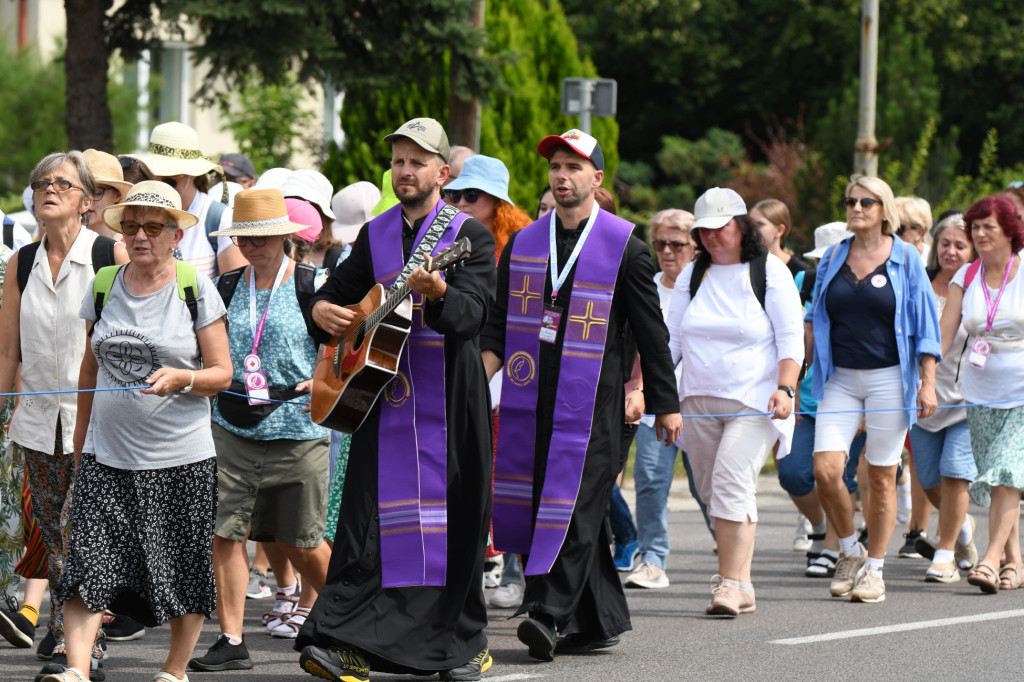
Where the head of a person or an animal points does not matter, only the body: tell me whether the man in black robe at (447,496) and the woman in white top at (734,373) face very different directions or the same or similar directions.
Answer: same or similar directions

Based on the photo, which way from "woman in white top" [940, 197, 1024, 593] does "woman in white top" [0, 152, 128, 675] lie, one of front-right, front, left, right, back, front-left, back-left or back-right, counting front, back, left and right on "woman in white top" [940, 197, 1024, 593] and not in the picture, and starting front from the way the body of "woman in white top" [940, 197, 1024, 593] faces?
front

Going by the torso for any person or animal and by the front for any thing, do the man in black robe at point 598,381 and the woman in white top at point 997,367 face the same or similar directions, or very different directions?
same or similar directions

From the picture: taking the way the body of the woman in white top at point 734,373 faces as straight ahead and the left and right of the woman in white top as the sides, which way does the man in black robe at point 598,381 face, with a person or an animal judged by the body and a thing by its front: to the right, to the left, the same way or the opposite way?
the same way

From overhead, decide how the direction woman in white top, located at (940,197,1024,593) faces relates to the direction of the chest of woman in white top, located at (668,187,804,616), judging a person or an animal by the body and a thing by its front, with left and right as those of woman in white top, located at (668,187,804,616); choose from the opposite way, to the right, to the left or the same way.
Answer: the same way

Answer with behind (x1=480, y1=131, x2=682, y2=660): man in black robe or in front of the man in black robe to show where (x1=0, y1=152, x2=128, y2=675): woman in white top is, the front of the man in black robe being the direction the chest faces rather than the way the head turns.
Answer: in front

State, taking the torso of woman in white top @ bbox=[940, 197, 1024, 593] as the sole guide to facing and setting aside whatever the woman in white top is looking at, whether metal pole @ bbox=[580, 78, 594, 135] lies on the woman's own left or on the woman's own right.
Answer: on the woman's own right

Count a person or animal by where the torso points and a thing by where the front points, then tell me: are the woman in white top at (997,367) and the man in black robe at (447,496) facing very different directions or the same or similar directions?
same or similar directions

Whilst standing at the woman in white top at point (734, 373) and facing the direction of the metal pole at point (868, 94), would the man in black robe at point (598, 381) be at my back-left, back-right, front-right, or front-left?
back-left

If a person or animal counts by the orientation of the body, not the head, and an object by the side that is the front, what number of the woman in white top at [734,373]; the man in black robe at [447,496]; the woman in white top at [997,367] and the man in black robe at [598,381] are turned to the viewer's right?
0

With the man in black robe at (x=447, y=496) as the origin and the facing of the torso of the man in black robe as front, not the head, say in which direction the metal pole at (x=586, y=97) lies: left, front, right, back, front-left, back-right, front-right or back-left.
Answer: back-right

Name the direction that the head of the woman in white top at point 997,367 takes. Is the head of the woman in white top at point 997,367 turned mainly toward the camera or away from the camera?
toward the camera

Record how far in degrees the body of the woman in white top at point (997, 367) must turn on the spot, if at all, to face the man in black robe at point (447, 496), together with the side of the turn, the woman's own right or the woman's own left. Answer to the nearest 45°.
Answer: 0° — they already face them

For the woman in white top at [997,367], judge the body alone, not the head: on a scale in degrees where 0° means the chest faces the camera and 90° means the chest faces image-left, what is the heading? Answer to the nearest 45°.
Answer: approximately 45°

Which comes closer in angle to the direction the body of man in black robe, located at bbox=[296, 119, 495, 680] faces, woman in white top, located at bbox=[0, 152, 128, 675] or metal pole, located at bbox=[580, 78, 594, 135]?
the woman in white top

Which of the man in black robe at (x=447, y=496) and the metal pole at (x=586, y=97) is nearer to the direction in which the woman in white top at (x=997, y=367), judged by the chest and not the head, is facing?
the man in black robe

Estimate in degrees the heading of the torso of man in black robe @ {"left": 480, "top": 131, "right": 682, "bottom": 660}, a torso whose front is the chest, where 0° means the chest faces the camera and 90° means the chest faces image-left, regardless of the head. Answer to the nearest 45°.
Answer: approximately 45°
